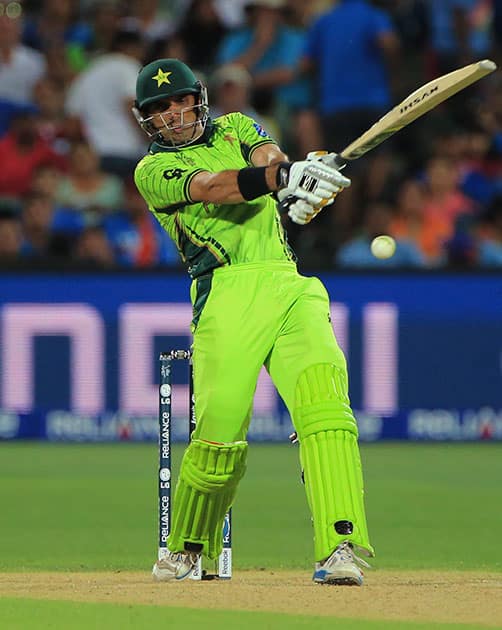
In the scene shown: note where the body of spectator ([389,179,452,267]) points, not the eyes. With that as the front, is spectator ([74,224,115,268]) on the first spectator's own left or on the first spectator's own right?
on the first spectator's own right

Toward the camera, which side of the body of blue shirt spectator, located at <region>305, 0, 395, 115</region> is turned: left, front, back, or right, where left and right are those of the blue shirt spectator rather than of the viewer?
back

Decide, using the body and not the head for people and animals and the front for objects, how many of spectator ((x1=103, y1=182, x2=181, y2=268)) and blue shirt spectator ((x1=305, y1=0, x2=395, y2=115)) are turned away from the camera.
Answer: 1

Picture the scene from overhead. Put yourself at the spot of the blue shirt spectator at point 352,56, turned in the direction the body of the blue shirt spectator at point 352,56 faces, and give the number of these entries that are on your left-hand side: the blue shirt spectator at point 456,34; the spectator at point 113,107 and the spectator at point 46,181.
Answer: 2

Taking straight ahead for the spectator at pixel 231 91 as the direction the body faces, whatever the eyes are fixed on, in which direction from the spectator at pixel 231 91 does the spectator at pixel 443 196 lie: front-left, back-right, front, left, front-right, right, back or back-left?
left

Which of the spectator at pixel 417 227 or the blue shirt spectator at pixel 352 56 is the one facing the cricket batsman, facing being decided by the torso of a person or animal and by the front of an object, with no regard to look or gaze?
the spectator

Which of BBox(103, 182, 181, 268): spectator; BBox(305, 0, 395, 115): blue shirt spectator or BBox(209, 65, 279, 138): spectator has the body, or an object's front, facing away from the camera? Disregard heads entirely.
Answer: the blue shirt spectator

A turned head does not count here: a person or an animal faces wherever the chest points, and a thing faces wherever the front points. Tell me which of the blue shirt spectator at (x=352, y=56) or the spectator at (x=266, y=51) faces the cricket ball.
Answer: the spectator
